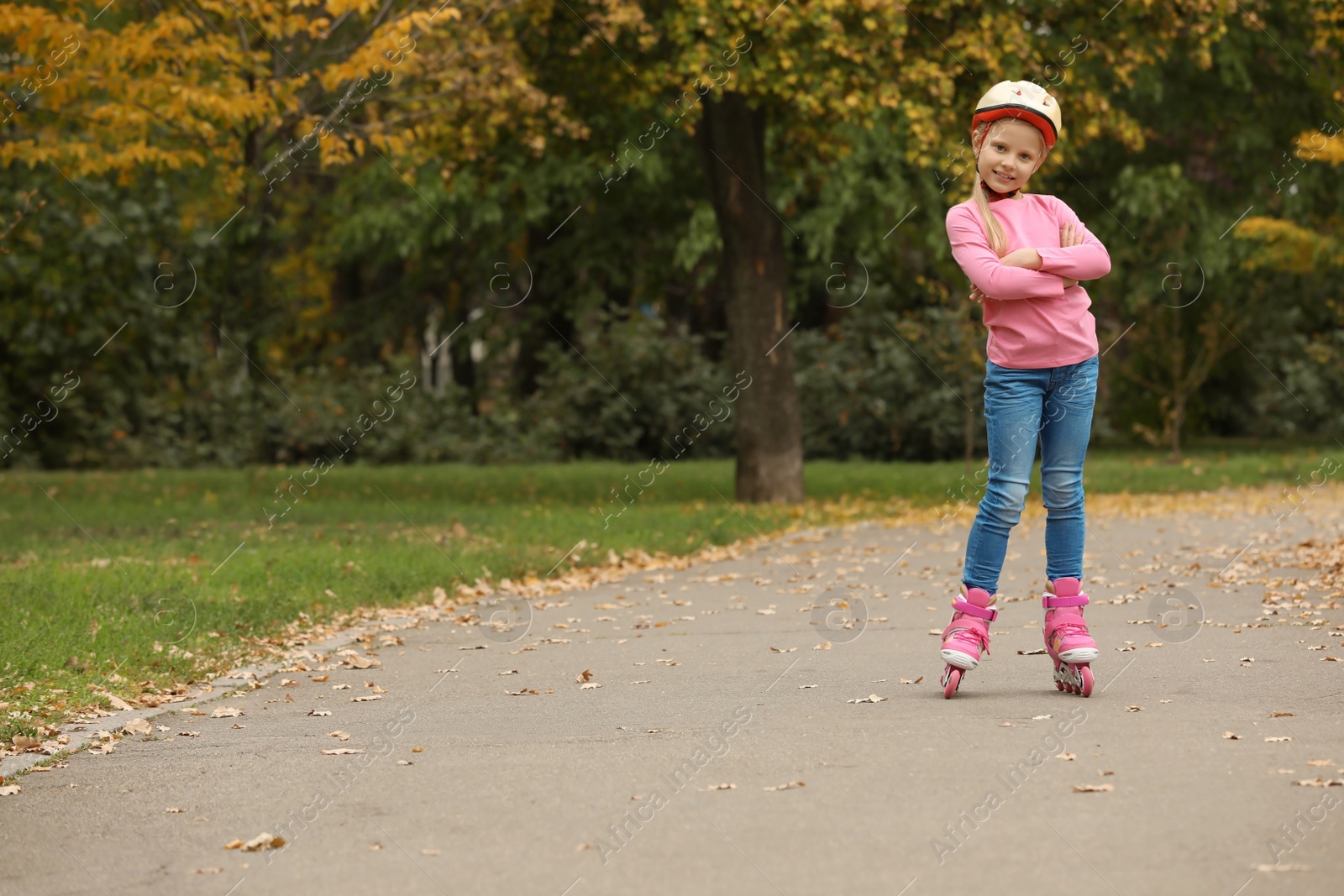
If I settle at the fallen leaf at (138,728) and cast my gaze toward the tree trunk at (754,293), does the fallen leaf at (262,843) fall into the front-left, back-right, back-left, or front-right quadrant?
back-right

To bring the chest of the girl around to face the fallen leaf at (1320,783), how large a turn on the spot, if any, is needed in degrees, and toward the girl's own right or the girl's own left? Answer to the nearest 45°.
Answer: approximately 45° to the girl's own left

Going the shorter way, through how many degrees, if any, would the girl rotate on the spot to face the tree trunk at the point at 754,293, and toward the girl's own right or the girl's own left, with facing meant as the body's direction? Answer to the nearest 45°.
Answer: approximately 180°

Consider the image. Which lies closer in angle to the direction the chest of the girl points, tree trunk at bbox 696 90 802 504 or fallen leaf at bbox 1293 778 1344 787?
the fallen leaf

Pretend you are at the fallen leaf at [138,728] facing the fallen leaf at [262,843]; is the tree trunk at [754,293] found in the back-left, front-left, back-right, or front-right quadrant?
back-left

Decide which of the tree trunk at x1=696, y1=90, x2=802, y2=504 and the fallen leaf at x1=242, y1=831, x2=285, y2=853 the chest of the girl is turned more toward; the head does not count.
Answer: the fallen leaf

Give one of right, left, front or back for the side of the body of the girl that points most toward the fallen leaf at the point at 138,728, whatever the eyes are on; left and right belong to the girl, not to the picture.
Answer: right

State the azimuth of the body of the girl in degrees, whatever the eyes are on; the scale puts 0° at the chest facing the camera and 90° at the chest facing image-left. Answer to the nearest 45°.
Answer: approximately 0°
